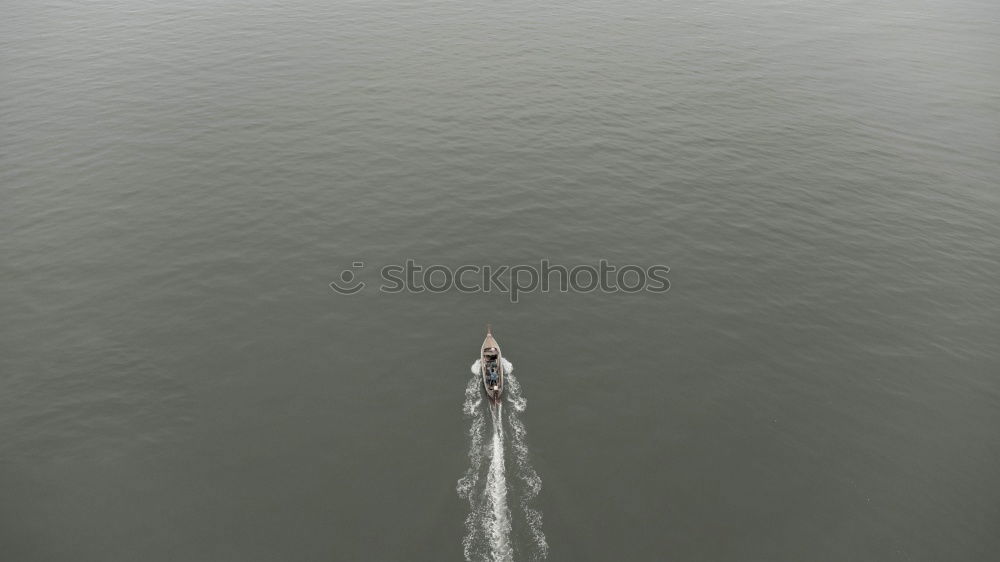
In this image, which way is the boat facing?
away from the camera
